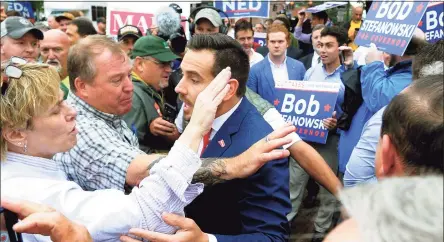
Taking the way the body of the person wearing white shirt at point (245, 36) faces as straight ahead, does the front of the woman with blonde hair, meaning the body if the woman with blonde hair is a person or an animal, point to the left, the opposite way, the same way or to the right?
to the left

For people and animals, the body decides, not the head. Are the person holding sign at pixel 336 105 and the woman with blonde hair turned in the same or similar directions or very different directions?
very different directions

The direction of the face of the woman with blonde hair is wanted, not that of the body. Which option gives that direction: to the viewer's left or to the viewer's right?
to the viewer's right

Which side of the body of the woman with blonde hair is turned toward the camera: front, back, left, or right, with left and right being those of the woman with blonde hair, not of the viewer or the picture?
right

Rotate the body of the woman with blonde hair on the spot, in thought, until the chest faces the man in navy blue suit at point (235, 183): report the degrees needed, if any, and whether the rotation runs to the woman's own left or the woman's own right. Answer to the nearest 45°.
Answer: approximately 45° to the woman's own left
